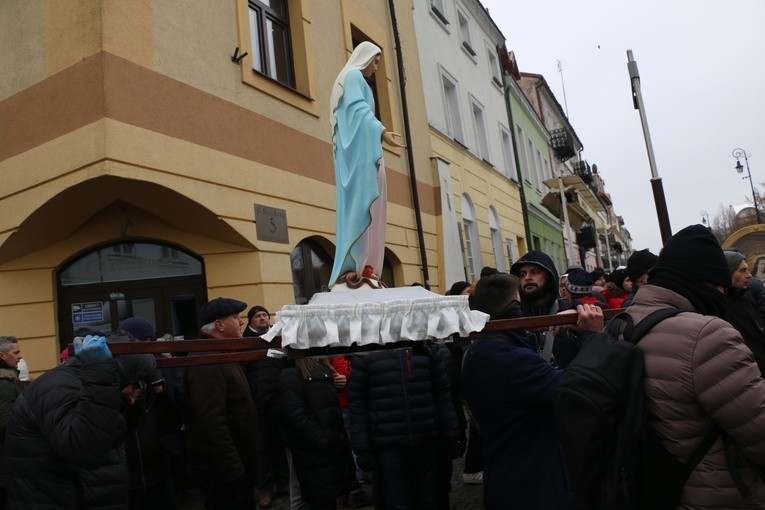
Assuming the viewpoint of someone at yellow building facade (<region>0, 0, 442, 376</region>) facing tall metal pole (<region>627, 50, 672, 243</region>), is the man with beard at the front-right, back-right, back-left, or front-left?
front-right

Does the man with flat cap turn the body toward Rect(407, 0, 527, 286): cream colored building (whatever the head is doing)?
no

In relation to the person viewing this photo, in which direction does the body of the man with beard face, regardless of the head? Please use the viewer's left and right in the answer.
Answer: facing the viewer and to the left of the viewer

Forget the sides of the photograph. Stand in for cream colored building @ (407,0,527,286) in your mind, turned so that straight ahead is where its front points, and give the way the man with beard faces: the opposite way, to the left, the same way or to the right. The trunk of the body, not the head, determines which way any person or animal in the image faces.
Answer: to the right

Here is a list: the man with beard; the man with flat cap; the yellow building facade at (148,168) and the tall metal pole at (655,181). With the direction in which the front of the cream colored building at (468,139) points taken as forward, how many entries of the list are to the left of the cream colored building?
0

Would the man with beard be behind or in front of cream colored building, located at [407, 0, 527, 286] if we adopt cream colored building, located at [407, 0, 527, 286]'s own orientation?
in front

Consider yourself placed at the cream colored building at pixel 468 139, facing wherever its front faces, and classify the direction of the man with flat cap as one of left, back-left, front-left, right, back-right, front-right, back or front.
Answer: front-right

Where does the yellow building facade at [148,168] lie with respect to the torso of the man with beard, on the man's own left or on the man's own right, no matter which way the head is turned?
on the man's own right

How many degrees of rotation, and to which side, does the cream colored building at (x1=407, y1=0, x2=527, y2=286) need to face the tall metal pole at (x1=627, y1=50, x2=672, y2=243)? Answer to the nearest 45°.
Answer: approximately 45° to its right
